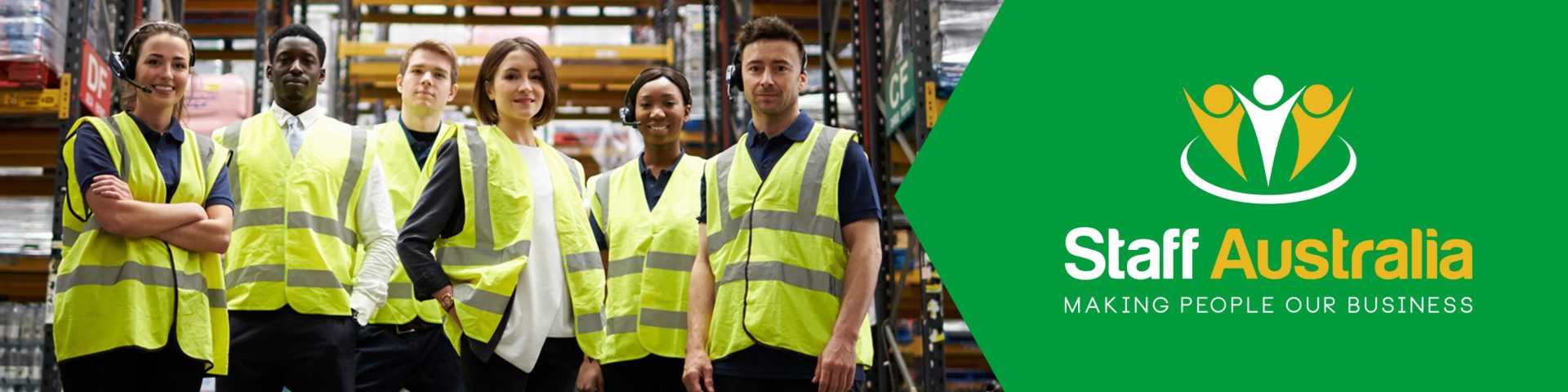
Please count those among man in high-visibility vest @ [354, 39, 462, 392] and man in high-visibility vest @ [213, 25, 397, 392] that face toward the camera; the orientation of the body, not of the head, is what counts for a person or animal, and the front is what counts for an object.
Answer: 2

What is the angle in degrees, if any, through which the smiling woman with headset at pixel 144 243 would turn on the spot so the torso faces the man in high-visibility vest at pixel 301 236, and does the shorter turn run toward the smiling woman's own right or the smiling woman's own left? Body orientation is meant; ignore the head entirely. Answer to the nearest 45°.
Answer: approximately 90° to the smiling woman's own left

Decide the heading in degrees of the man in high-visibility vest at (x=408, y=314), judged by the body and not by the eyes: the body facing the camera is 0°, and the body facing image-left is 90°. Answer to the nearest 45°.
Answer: approximately 0°

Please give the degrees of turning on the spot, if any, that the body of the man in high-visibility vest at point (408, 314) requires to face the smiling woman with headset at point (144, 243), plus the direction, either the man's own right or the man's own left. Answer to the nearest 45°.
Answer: approximately 45° to the man's own right

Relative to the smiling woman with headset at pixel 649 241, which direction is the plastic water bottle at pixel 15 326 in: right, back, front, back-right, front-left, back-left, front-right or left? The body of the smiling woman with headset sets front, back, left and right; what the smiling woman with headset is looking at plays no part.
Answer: back-right
